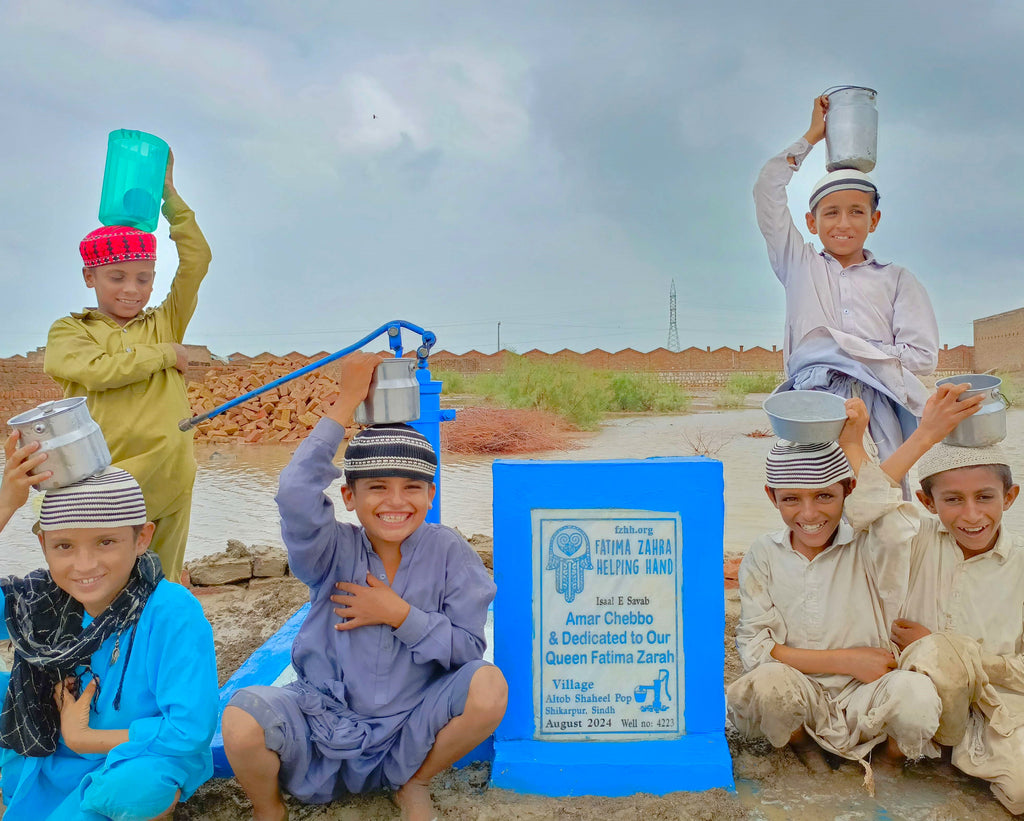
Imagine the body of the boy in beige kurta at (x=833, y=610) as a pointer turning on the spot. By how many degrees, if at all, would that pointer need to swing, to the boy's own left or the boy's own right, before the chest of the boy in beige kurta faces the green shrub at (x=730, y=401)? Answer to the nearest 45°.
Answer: approximately 180°

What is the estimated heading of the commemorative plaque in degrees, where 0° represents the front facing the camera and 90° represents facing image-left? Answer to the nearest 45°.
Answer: approximately 0°

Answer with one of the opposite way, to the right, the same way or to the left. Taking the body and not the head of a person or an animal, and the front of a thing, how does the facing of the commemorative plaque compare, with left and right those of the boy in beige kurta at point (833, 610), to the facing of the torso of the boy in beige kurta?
the same way

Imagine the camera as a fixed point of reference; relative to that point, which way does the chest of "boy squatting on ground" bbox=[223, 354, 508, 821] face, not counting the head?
toward the camera

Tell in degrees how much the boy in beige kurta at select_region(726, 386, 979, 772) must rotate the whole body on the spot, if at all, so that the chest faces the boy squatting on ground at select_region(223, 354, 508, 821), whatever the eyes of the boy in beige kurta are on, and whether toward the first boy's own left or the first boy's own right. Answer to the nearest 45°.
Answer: approximately 45° to the first boy's own right

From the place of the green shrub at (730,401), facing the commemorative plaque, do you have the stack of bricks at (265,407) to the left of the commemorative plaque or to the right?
right

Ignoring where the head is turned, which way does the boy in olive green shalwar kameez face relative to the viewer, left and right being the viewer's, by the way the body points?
facing the viewer

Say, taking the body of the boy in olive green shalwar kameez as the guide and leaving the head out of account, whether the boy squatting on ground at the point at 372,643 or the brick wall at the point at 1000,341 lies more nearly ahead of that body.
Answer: the boy squatting on ground
